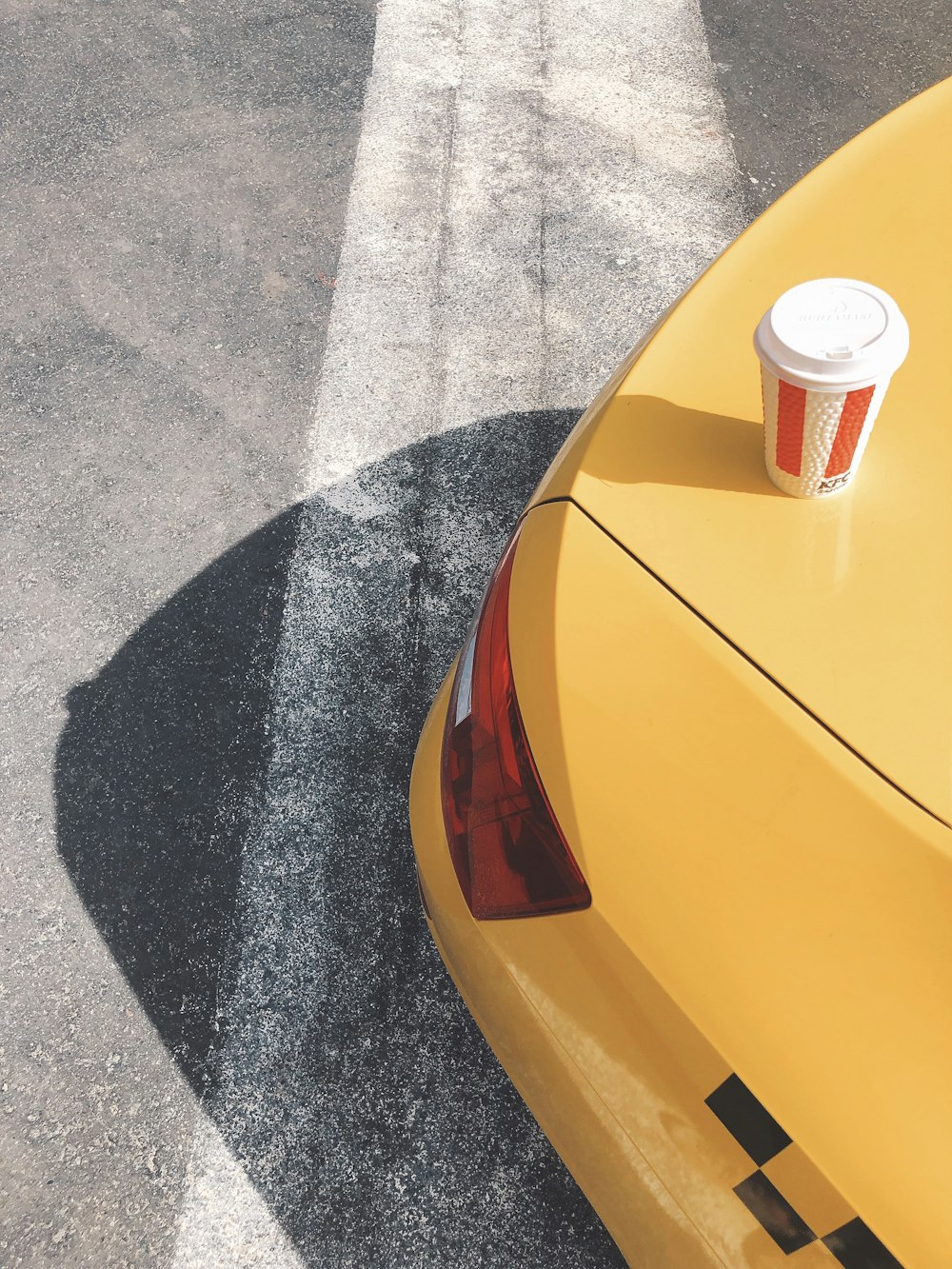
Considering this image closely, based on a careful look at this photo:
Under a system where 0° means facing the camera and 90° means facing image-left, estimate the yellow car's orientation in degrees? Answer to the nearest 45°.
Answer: approximately 315°
